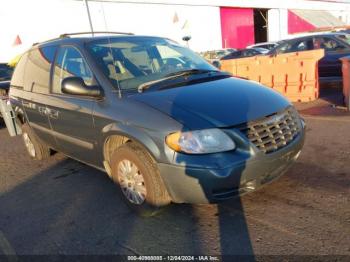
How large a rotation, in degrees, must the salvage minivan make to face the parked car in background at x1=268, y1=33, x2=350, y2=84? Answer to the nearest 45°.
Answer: approximately 90° to its left

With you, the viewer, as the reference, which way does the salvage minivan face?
facing the viewer and to the right of the viewer

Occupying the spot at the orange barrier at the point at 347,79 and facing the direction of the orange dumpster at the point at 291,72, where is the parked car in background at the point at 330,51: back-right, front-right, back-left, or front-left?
front-right

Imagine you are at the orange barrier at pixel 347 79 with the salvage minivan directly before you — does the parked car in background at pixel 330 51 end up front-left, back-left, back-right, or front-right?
back-right

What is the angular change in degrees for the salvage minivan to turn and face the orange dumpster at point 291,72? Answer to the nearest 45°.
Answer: approximately 90° to its left

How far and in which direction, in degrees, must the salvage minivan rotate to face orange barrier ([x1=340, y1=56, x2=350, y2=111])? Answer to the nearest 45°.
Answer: approximately 90° to its left
